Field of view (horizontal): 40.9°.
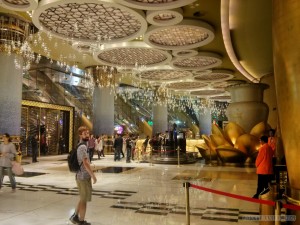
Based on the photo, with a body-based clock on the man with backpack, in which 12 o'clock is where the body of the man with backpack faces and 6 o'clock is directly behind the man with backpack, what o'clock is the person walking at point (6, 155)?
The person walking is roughly at 8 o'clock from the man with backpack.

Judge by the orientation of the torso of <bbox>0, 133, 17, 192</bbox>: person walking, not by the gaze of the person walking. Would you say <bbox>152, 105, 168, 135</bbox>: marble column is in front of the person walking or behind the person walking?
behind

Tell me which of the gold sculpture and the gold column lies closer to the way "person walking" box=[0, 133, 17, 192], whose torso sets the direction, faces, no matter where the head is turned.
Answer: the gold column

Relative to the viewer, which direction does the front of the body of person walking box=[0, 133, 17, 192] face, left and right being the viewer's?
facing the viewer and to the left of the viewer

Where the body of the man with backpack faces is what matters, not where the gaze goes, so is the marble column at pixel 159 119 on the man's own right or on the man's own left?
on the man's own left

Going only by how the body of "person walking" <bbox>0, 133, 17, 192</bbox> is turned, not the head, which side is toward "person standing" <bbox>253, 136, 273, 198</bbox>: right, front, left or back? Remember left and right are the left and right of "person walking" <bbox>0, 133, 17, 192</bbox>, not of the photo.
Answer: left

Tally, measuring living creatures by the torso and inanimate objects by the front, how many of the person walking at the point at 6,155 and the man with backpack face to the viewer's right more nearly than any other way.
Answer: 1

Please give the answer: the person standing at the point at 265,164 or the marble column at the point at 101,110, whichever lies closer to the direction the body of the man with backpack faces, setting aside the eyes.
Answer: the person standing

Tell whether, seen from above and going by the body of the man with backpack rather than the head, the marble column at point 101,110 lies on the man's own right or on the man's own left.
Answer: on the man's own left

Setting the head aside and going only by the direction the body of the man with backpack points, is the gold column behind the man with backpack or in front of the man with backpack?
in front

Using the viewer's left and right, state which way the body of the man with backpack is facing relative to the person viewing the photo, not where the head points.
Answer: facing to the right of the viewer

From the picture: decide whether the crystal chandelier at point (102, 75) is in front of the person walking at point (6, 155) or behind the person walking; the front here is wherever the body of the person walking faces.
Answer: behind
